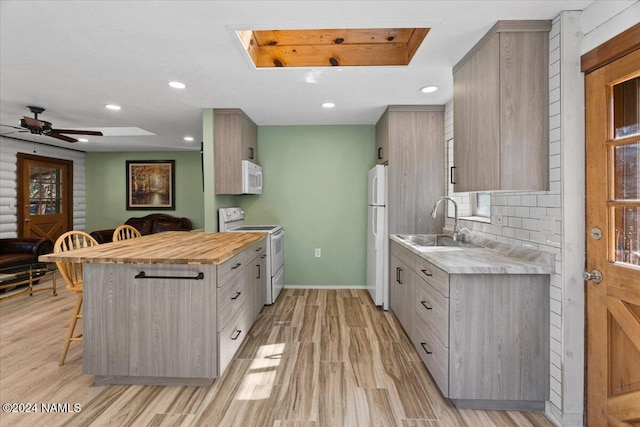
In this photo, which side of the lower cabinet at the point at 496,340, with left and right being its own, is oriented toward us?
left

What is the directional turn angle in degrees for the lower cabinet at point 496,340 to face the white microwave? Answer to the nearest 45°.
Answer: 0° — it already faces it

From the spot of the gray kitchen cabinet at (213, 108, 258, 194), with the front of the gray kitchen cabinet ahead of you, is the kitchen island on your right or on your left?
on your right

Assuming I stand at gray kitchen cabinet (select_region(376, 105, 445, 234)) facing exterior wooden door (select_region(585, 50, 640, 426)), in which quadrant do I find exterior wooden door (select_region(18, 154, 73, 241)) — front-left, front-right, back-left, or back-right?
back-right

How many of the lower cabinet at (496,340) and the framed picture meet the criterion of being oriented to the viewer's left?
1

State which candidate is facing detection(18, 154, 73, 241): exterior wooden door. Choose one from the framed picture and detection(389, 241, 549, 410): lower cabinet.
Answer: the lower cabinet

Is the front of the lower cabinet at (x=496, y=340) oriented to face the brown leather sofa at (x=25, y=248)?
yes
